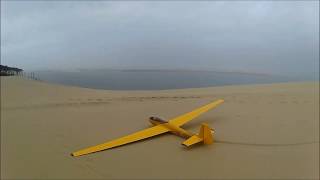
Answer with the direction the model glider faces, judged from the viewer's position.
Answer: facing away from the viewer and to the left of the viewer
